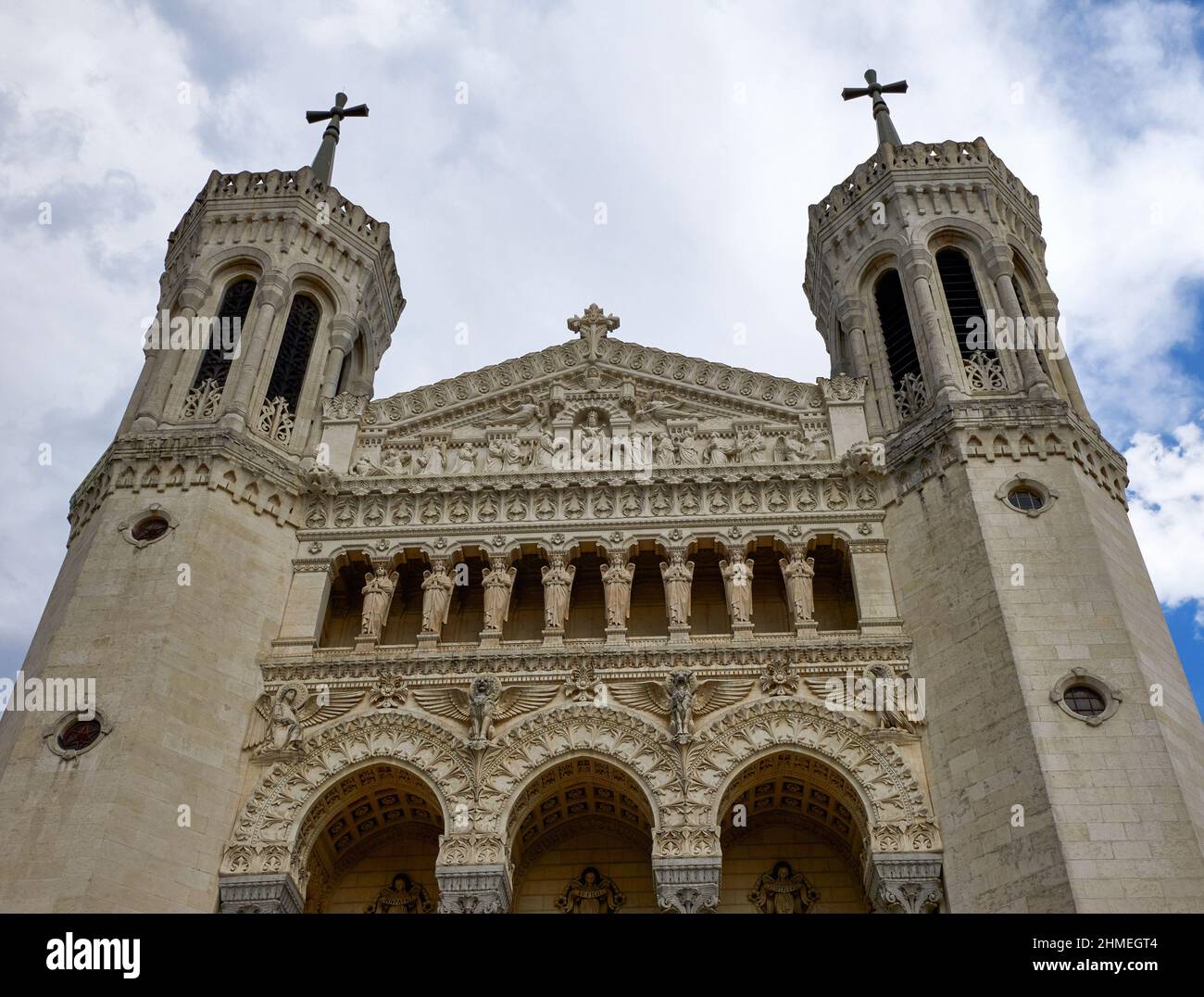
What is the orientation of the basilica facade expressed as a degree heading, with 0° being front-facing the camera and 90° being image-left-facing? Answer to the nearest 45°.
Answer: approximately 0°
